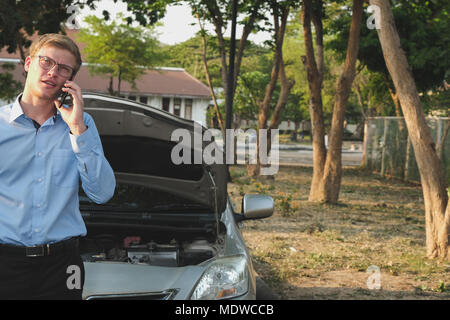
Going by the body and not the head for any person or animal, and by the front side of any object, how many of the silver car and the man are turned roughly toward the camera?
2

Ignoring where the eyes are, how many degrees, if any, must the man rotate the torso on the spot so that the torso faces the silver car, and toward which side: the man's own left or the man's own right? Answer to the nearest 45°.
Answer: approximately 135° to the man's own left

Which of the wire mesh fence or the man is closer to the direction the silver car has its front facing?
the man

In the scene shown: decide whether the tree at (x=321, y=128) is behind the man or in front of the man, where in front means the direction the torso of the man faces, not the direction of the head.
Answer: behind

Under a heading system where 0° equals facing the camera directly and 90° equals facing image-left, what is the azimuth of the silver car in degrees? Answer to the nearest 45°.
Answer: approximately 0°

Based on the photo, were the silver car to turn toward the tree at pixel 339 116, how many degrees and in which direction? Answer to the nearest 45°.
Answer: approximately 135° to its left

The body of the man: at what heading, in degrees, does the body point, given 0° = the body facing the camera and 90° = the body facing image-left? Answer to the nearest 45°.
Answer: approximately 0°

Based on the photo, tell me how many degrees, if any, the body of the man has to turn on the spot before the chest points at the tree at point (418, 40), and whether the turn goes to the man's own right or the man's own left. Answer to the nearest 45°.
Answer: approximately 135° to the man's own left
